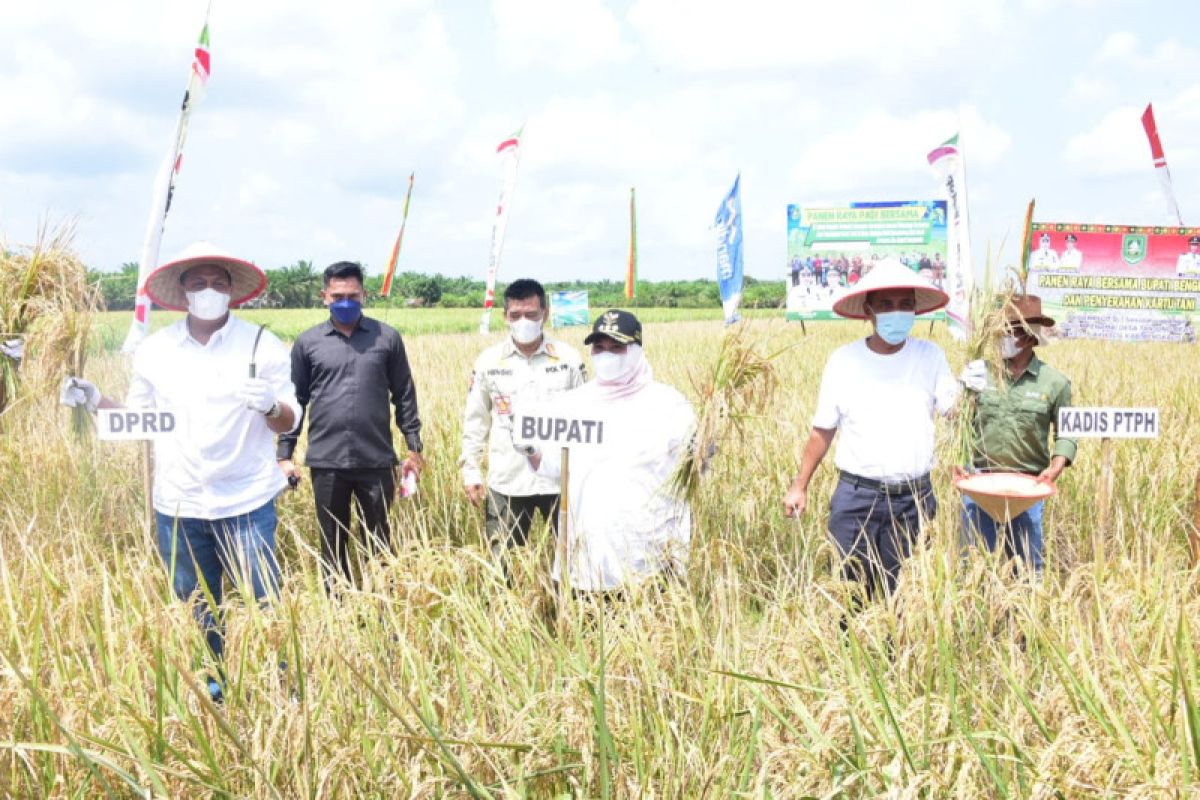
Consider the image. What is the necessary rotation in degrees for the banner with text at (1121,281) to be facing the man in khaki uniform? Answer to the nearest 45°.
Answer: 0° — it already faces them

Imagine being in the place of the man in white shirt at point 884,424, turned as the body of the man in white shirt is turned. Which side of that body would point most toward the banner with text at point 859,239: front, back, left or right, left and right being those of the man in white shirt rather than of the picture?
back

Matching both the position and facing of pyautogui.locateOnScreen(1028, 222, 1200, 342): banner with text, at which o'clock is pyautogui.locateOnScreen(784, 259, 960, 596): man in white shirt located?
The man in white shirt is roughly at 12 o'clock from the banner with text.

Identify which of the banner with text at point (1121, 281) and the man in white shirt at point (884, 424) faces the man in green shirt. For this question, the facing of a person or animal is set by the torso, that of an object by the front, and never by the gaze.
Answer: the banner with text

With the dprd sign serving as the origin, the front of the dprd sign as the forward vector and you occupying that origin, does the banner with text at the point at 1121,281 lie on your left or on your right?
on your left

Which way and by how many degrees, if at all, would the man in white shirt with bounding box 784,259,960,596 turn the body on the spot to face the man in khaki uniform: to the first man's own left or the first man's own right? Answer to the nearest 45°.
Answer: approximately 90° to the first man's own right
